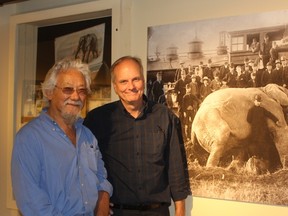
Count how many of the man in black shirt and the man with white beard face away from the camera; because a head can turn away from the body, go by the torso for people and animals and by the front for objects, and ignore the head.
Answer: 0

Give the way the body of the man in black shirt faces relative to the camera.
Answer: toward the camera

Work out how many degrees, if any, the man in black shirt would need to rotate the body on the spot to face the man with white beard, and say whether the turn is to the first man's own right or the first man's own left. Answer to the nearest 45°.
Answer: approximately 45° to the first man's own right

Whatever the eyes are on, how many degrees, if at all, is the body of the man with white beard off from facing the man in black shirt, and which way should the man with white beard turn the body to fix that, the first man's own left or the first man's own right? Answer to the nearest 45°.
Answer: approximately 90° to the first man's own left

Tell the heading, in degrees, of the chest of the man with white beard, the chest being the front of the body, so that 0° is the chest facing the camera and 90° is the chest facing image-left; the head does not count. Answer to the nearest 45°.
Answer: approximately 315°
